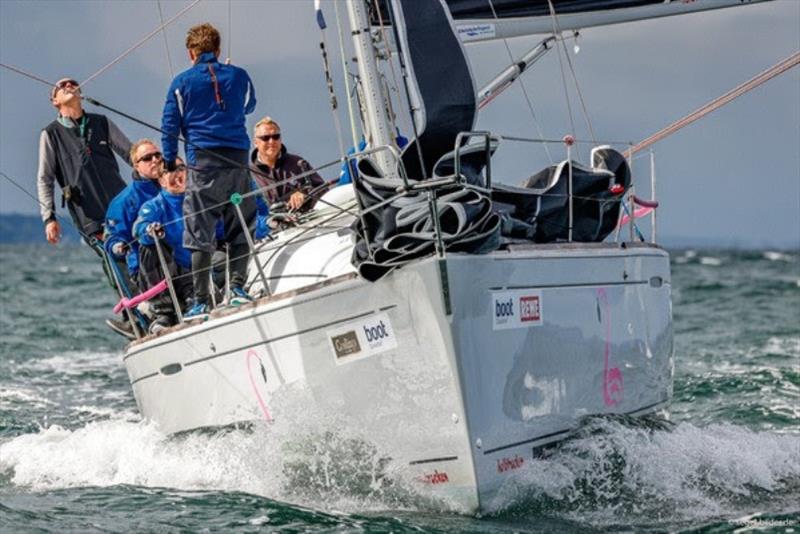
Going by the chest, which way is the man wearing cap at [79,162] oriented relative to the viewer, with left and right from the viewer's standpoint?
facing the viewer and to the right of the viewer

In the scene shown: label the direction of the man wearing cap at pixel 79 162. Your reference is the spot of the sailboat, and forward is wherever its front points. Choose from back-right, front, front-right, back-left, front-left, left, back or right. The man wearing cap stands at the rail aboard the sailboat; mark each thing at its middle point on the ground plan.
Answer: back-right

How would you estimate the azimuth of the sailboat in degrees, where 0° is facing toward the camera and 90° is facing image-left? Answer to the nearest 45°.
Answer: approximately 0°

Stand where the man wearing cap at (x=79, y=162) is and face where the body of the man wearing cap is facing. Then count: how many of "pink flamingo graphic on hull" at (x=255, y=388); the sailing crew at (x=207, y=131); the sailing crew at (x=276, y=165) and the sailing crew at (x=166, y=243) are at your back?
0

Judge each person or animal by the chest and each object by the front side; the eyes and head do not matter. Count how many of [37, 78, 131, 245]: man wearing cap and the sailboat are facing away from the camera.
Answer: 0

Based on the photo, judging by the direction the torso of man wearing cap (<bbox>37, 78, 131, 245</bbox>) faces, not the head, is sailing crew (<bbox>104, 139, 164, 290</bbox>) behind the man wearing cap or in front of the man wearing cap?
in front

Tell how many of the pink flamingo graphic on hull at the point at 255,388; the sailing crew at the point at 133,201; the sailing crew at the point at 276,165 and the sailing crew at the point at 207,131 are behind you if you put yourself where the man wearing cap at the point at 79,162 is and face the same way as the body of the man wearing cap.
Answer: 0

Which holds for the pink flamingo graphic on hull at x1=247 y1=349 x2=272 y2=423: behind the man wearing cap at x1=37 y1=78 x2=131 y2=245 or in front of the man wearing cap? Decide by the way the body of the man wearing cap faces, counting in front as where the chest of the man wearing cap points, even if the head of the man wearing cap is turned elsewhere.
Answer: in front
